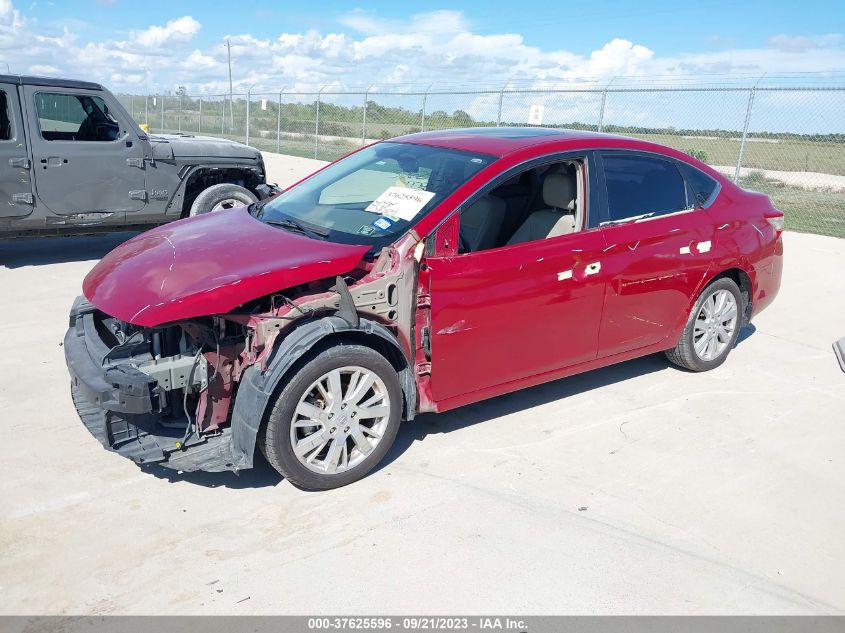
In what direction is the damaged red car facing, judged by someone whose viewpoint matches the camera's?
facing the viewer and to the left of the viewer
